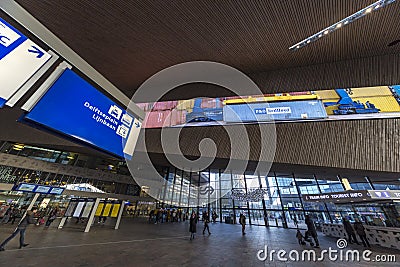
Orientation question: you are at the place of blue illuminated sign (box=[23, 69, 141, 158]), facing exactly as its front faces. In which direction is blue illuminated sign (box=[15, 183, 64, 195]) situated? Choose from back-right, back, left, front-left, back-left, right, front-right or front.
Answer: back-left

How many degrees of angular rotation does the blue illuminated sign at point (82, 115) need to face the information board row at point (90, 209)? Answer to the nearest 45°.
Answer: approximately 135° to its left

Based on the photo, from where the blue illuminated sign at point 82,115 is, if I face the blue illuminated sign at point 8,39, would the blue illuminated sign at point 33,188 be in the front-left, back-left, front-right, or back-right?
back-right

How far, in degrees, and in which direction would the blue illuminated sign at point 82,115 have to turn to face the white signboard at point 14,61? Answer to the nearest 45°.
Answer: approximately 90° to its right

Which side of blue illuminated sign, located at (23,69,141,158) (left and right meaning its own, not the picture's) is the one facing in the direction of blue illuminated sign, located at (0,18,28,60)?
right
